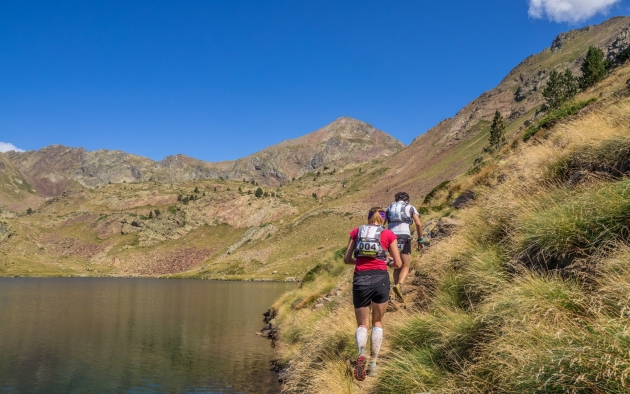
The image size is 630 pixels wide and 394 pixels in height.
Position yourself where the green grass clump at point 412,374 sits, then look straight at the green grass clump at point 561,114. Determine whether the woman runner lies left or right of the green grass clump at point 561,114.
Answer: left

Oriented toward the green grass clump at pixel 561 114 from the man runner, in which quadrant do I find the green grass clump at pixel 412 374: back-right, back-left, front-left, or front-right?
back-right

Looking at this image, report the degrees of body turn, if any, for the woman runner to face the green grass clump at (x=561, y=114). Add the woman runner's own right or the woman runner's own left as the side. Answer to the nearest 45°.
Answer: approximately 45° to the woman runner's own right

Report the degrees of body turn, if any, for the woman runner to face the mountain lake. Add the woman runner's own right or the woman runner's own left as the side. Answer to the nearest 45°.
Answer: approximately 45° to the woman runner's own left

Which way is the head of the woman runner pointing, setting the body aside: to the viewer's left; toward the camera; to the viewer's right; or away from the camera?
away from the camera

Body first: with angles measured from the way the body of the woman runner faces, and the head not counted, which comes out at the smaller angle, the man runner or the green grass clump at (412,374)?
the man runner

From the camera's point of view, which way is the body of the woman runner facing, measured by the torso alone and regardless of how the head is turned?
away from the camera

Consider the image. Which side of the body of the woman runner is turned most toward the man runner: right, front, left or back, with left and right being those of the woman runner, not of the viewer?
front
